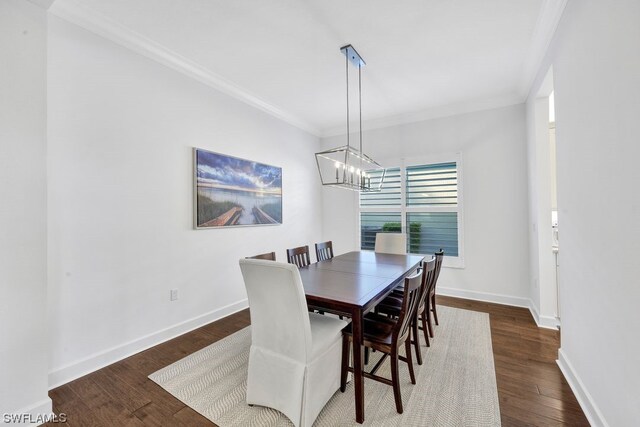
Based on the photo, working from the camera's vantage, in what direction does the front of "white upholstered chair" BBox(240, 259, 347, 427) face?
facing away from the viewer and to the right of the viewer

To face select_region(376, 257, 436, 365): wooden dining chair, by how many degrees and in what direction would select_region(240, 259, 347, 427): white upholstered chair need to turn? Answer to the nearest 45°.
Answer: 0° — it already faces it

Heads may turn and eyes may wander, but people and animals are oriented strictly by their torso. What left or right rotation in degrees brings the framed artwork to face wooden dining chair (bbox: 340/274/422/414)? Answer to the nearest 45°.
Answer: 0° — it already faces it

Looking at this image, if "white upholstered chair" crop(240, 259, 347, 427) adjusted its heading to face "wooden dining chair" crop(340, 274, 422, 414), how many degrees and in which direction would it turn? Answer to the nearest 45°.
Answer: approximately 45° to its right

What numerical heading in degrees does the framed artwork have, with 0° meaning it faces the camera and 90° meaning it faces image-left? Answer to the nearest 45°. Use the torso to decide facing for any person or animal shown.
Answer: approximately 315°

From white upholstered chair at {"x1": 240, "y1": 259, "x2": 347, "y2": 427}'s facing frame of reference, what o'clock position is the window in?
The window is roughly at 12 o'clock from the white upholstered chair.
